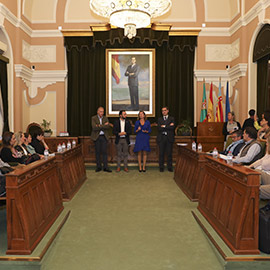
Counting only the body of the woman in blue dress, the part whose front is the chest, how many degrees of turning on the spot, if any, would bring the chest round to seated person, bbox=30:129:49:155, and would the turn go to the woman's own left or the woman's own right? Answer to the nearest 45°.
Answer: approximately 45° to the woman's own right

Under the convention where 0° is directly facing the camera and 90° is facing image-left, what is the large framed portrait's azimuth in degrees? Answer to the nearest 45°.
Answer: approximately 0°

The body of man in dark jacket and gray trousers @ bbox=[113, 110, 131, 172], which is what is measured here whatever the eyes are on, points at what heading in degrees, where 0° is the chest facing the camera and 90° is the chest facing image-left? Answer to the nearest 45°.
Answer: approximately 0°

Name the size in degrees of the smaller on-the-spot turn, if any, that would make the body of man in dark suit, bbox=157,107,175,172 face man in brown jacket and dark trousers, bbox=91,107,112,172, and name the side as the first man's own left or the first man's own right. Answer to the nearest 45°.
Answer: approximately 90° to the first man's own right
